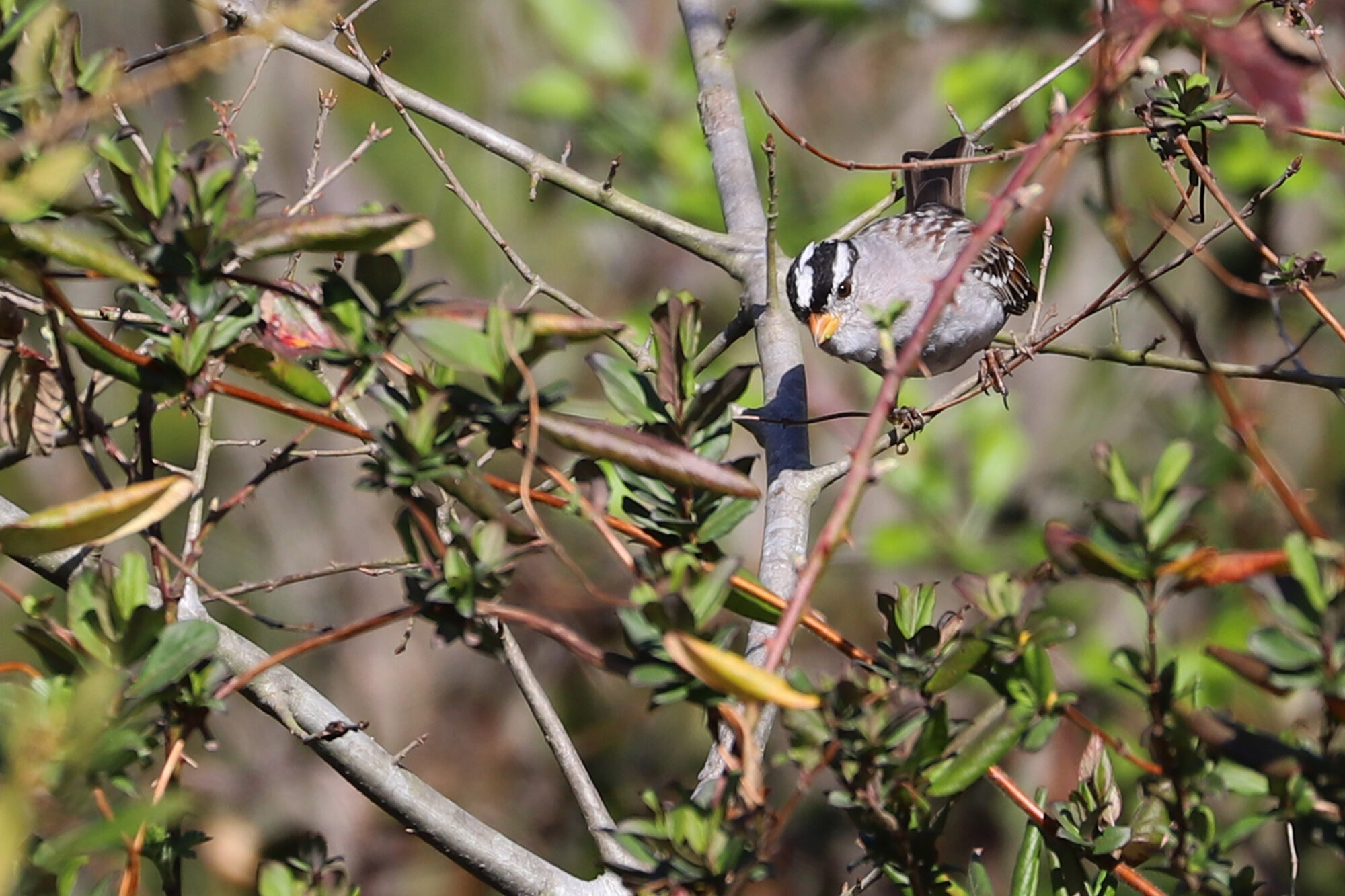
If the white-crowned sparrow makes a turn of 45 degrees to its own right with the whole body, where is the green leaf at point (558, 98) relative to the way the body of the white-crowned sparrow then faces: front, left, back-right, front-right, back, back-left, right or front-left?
front-right

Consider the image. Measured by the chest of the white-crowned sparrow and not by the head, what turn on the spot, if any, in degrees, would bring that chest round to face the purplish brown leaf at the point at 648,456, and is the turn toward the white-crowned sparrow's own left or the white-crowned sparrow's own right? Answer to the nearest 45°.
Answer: approximately 45° to the white-crowned sparrow's own right

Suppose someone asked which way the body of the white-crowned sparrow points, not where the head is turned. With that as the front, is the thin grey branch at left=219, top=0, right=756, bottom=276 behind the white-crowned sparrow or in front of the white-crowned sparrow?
in front

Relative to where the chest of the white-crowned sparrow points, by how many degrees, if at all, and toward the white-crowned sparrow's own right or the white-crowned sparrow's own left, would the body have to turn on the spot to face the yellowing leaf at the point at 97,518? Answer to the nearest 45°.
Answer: approximately 45° to the white-crowned sparrow's own right

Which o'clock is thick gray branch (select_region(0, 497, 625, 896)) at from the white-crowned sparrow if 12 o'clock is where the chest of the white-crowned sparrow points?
The thick gray branch is roughly at 1 o'clock from the white-crowned sparrow.

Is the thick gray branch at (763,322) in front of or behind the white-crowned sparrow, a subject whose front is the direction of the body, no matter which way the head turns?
in front

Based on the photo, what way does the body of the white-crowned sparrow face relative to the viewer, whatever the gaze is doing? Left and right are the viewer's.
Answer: facing the viewer and to the left of the viewer
